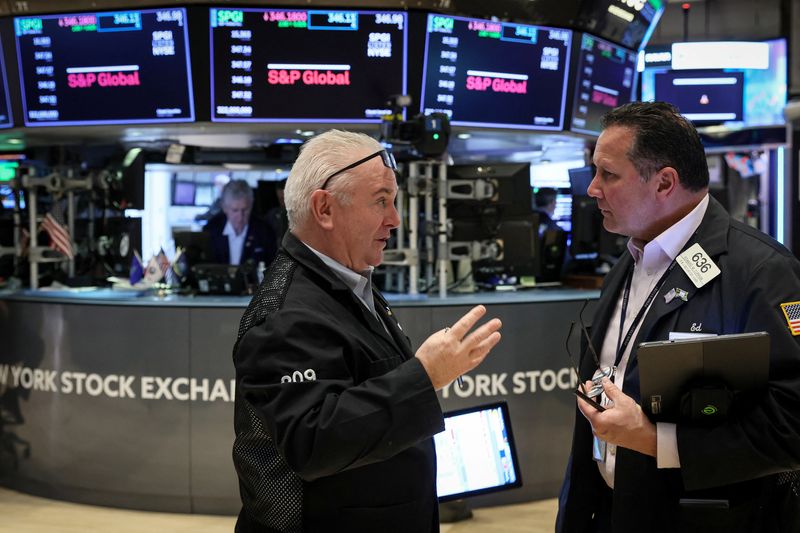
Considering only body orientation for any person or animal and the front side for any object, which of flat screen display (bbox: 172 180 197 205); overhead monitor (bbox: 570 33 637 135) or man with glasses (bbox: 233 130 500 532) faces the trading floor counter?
the flat screen display

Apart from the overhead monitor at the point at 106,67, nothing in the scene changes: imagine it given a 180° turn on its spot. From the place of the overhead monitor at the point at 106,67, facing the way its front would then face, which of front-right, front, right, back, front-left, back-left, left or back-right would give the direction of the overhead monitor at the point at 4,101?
front-left

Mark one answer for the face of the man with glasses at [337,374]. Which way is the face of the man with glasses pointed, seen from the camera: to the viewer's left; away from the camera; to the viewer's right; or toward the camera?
to the viewer's right

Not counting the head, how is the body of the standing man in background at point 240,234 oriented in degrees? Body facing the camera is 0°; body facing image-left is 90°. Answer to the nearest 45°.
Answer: approximately 0°

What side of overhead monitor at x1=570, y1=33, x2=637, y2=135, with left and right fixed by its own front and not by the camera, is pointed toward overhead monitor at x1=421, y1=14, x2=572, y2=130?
right

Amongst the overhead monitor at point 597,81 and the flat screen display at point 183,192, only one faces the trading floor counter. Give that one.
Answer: the flat screen display

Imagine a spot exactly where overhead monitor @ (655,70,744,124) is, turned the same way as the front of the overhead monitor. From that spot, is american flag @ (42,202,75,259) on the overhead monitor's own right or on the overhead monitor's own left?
on the overhead monitor's own right

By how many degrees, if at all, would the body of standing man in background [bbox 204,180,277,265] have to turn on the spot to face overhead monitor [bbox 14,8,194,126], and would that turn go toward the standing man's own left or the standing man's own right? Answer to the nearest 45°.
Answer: approximately 45° to the standing man's own right

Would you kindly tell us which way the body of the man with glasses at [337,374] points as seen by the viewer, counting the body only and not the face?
to the viewer's right
